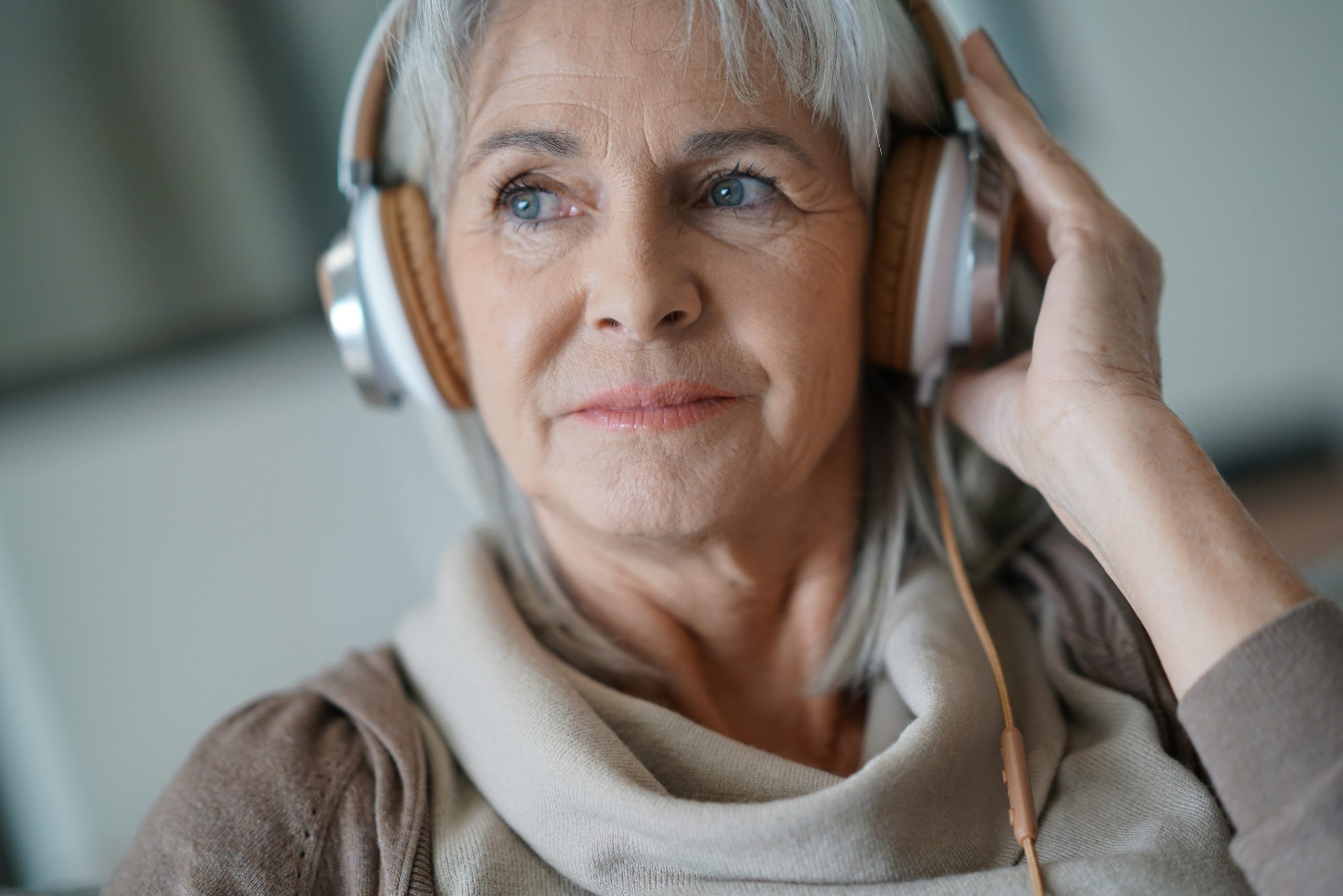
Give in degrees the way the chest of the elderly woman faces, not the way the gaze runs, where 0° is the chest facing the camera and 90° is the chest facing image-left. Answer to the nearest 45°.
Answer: approximately 0°
